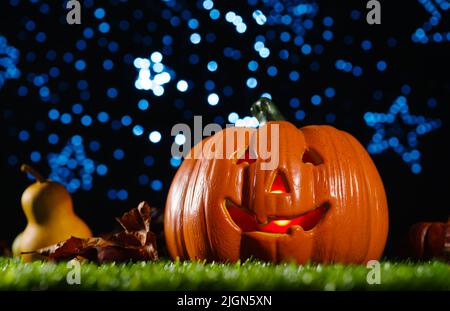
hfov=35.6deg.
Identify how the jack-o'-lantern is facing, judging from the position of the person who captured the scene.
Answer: facing the viewer

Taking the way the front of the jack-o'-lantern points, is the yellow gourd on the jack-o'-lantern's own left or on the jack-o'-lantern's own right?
on the jack-o'-lantern's own right
